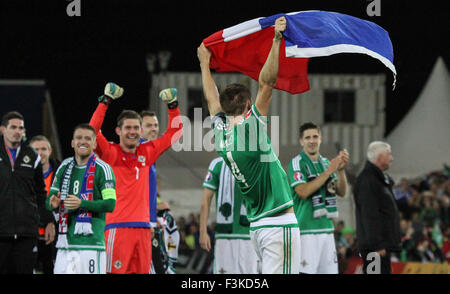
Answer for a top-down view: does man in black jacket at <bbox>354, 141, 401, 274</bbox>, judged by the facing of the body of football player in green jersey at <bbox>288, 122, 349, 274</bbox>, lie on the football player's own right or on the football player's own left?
on the football player's own left

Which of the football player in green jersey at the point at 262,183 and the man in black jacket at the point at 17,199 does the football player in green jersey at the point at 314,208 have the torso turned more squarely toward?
the football player in green jersey

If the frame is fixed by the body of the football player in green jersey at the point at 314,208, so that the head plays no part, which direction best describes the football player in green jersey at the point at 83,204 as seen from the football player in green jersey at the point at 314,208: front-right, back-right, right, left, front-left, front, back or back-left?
right

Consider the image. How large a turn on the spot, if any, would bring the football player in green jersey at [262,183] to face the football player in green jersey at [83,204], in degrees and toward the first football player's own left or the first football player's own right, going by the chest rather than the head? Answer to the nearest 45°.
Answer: approximately 90° to the first football player's own left

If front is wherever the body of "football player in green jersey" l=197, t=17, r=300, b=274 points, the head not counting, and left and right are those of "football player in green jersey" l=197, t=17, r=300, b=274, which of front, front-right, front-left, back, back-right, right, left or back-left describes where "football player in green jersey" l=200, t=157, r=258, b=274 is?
front-left

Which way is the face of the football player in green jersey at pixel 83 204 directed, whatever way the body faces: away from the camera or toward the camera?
toward the camera

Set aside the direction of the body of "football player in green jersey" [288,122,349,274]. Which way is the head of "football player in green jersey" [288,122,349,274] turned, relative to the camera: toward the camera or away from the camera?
toward the camera

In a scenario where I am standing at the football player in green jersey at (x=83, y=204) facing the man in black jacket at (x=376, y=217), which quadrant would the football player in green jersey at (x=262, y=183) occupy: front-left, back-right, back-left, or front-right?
front-right

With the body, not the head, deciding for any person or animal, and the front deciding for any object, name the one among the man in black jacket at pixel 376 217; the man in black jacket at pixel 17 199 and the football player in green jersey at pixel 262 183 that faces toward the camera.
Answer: the man in black jacket at pixel 17 199

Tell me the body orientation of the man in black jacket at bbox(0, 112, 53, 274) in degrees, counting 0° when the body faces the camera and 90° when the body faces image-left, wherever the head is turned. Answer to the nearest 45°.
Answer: approximately 0°

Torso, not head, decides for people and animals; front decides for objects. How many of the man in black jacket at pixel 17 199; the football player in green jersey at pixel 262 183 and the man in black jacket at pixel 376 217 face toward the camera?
1

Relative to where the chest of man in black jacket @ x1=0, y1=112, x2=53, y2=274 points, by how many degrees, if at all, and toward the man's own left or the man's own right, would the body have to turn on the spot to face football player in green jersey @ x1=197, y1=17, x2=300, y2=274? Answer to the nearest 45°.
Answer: approximately 45° to the man's own left

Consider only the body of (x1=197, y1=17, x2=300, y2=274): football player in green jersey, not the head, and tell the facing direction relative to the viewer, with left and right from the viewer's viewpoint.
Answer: facing away from the viewer and to the right of the viewer

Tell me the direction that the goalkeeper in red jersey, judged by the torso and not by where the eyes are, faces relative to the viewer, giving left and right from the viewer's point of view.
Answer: facing the viewer and to the right of the viewer
